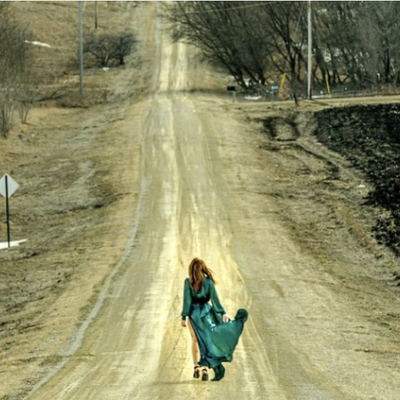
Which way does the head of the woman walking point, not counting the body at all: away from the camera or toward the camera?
away from the camera

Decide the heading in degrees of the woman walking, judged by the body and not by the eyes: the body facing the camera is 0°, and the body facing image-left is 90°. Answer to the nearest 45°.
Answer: approximately 180°
